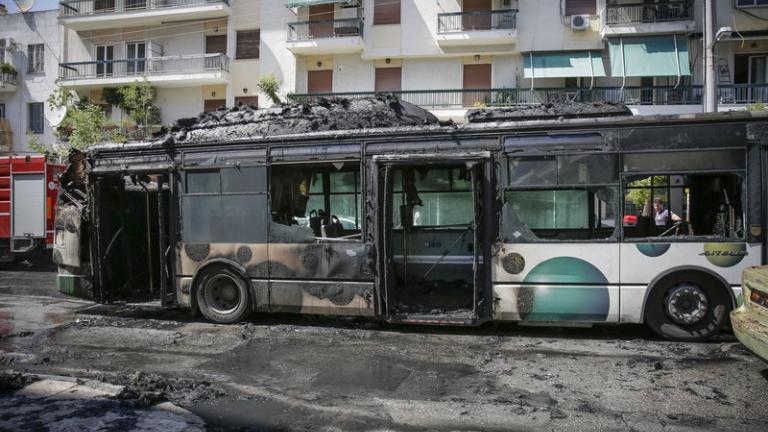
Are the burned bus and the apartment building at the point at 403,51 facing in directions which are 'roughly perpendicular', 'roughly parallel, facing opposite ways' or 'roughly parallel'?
roughly perpendicular

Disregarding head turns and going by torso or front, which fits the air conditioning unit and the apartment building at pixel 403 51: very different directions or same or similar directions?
same or similar directions

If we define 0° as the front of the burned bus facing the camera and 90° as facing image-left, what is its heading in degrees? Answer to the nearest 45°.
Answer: approximately 270°

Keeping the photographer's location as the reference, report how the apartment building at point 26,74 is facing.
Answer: facing the viewer

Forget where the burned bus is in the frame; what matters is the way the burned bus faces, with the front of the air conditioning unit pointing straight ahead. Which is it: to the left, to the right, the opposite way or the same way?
to the left

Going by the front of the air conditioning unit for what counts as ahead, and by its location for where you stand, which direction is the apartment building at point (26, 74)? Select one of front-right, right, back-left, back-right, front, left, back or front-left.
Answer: right

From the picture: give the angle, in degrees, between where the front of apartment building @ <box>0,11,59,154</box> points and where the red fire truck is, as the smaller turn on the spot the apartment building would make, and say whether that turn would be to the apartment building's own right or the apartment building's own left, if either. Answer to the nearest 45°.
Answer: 0° — it already faces it

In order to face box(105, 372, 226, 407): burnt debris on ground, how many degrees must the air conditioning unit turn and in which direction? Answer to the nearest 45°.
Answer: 0° — it already faces it

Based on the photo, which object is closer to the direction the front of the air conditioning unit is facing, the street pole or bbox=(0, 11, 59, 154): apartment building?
the street pole

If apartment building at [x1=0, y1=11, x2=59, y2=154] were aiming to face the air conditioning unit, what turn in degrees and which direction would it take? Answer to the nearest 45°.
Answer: approximately 45° to its left

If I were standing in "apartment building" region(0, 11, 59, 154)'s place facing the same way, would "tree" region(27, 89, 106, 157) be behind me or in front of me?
in front

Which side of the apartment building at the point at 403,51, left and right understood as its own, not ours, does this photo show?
front

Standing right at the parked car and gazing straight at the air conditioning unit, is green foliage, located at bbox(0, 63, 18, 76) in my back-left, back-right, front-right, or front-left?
front-left
